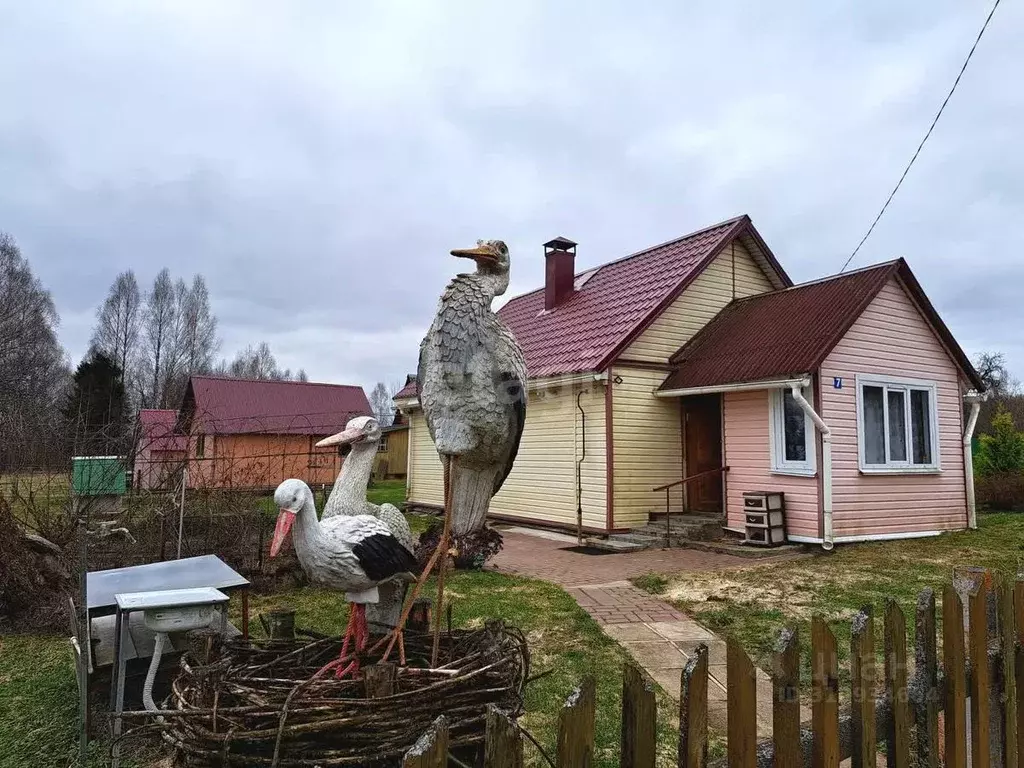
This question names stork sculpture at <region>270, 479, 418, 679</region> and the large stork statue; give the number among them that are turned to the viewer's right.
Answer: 0

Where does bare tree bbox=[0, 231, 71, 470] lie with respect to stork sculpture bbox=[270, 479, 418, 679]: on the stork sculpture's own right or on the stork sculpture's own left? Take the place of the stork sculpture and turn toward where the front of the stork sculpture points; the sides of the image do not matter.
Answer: on the stork sculpture's own right

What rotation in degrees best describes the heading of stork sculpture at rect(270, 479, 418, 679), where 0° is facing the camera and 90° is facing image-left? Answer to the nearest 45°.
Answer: approximately 45°

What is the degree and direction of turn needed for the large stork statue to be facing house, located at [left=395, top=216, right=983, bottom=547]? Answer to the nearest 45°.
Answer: approximately 90° to its right

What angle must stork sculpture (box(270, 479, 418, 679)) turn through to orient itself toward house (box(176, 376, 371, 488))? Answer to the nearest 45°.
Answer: approximately 135° to its right

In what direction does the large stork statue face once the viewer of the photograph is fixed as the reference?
facing away from the viewer and to the left of the viewer

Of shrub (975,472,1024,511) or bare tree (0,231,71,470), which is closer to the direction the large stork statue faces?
the bare tree
